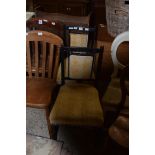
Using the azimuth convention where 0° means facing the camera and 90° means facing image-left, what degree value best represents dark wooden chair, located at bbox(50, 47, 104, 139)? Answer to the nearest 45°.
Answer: approximately 0°

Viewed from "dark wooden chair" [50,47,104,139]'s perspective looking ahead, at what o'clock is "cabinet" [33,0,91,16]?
The cabinet is roughly at 6 o'clock from the dark wooden chair.
